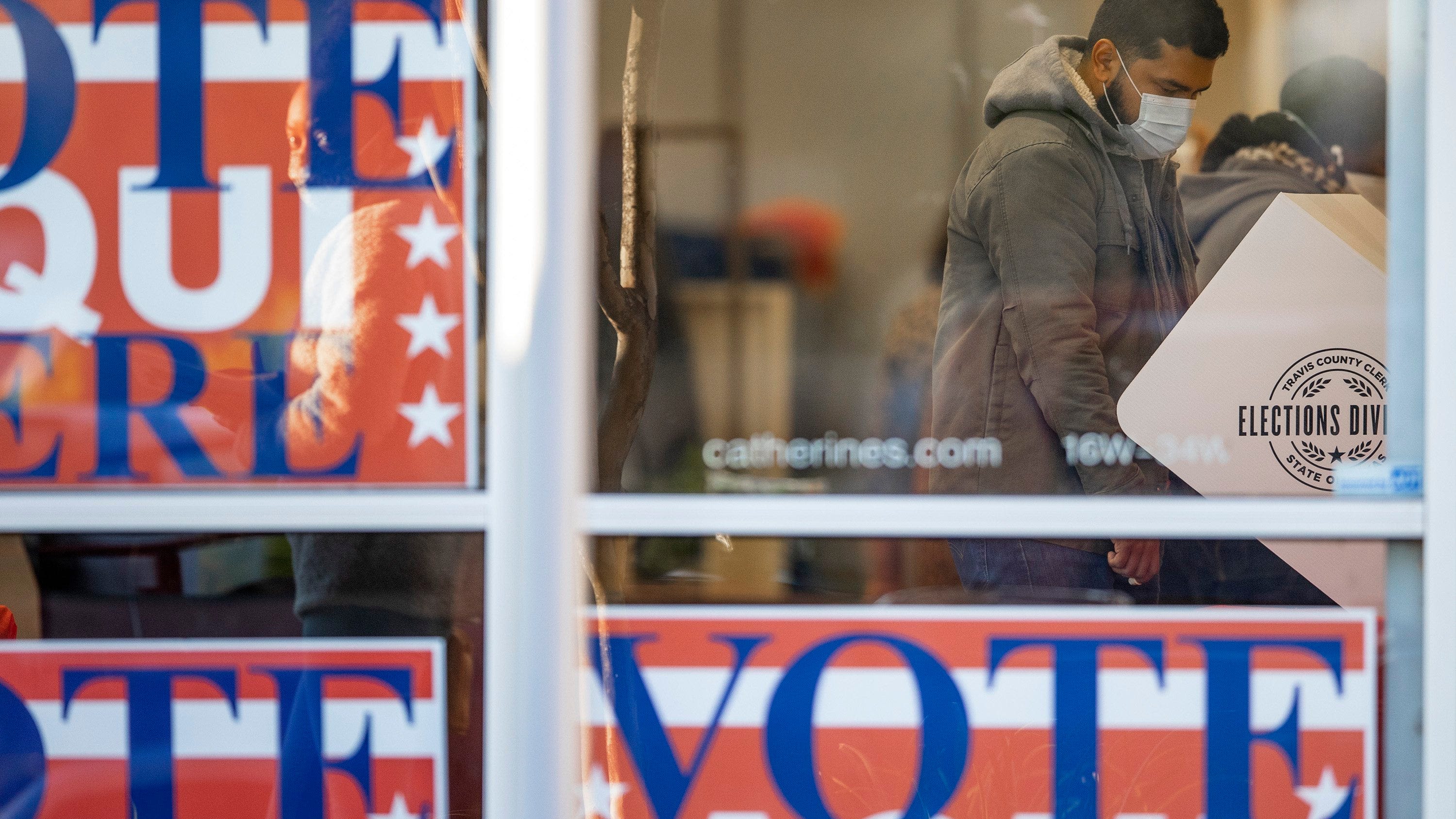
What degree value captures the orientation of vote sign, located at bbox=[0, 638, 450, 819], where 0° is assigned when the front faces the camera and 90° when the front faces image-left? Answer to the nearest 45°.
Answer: approximately 0°

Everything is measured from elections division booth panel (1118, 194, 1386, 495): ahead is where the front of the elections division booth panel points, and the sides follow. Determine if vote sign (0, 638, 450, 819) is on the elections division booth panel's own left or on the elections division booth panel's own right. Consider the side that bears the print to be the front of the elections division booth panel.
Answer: on the elections division booth panel's own right

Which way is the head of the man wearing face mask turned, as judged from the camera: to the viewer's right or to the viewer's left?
to the viewer's right

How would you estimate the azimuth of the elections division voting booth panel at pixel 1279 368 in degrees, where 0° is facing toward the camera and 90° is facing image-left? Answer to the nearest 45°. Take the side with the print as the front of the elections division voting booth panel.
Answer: approximately 0°

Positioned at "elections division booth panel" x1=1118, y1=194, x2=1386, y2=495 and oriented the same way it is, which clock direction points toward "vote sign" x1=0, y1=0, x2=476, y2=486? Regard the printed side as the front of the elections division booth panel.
The vote sign is roughly at 2 o'clock from the elections division booth panel.
